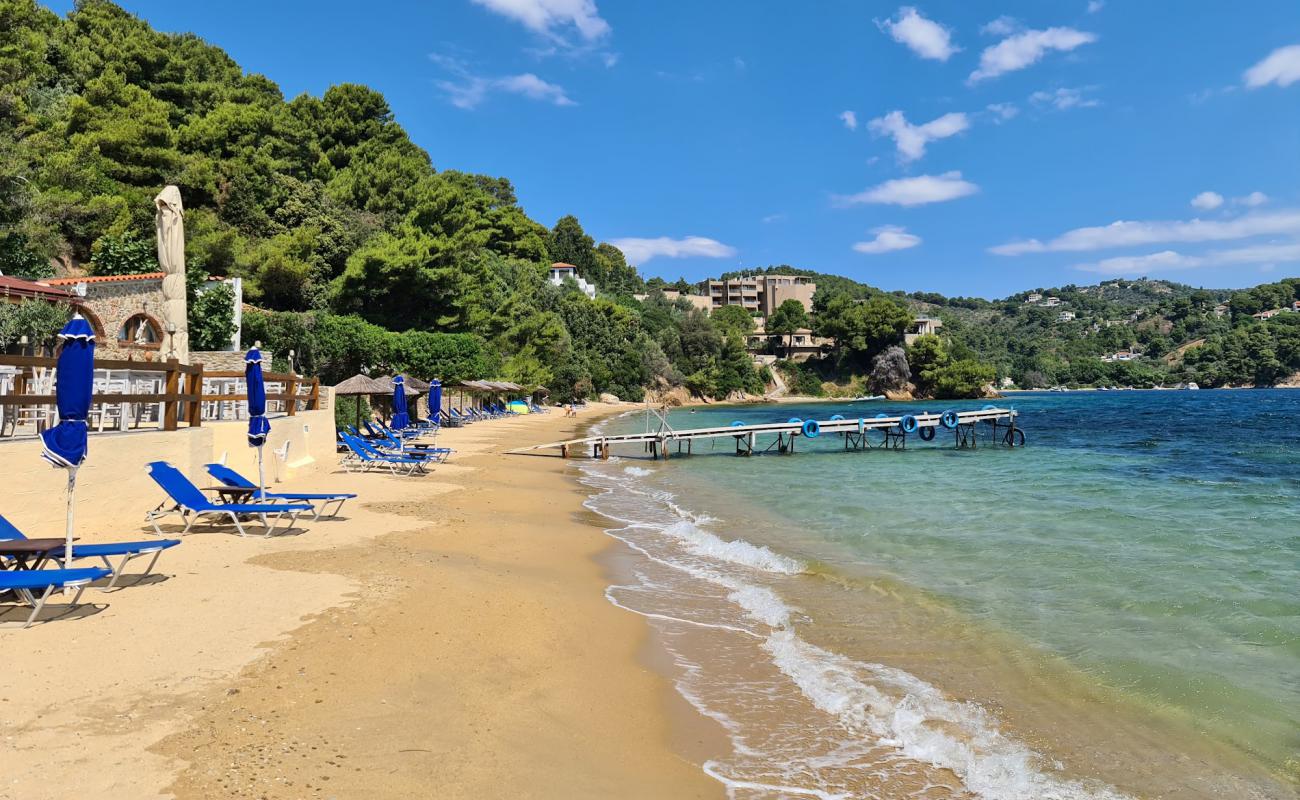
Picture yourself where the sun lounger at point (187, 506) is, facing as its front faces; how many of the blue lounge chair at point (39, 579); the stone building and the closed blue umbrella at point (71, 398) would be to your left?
1

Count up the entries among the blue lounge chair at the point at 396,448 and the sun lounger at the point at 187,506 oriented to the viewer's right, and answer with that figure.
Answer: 2

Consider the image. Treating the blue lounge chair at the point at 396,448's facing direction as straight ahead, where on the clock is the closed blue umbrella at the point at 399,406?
The closed blue umbrella is roughly at 9 o'clock from the blue lounge chair.

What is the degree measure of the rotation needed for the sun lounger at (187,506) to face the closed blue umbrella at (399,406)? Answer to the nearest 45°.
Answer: approximately 90° to its left

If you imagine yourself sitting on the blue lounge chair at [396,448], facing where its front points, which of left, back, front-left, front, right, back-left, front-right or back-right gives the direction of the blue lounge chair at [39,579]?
right

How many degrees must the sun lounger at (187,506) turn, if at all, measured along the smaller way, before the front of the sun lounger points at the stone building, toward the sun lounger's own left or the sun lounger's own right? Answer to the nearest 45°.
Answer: approximately 90° to the sun lounger's own left

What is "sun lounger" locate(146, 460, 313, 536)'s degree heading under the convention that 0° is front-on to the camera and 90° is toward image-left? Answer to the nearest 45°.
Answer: approximately 270°

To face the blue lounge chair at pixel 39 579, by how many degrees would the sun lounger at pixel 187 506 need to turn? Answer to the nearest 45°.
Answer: approximately 90° to its right

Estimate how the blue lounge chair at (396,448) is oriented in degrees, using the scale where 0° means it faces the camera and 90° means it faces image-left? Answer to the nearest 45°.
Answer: approximately 270°
